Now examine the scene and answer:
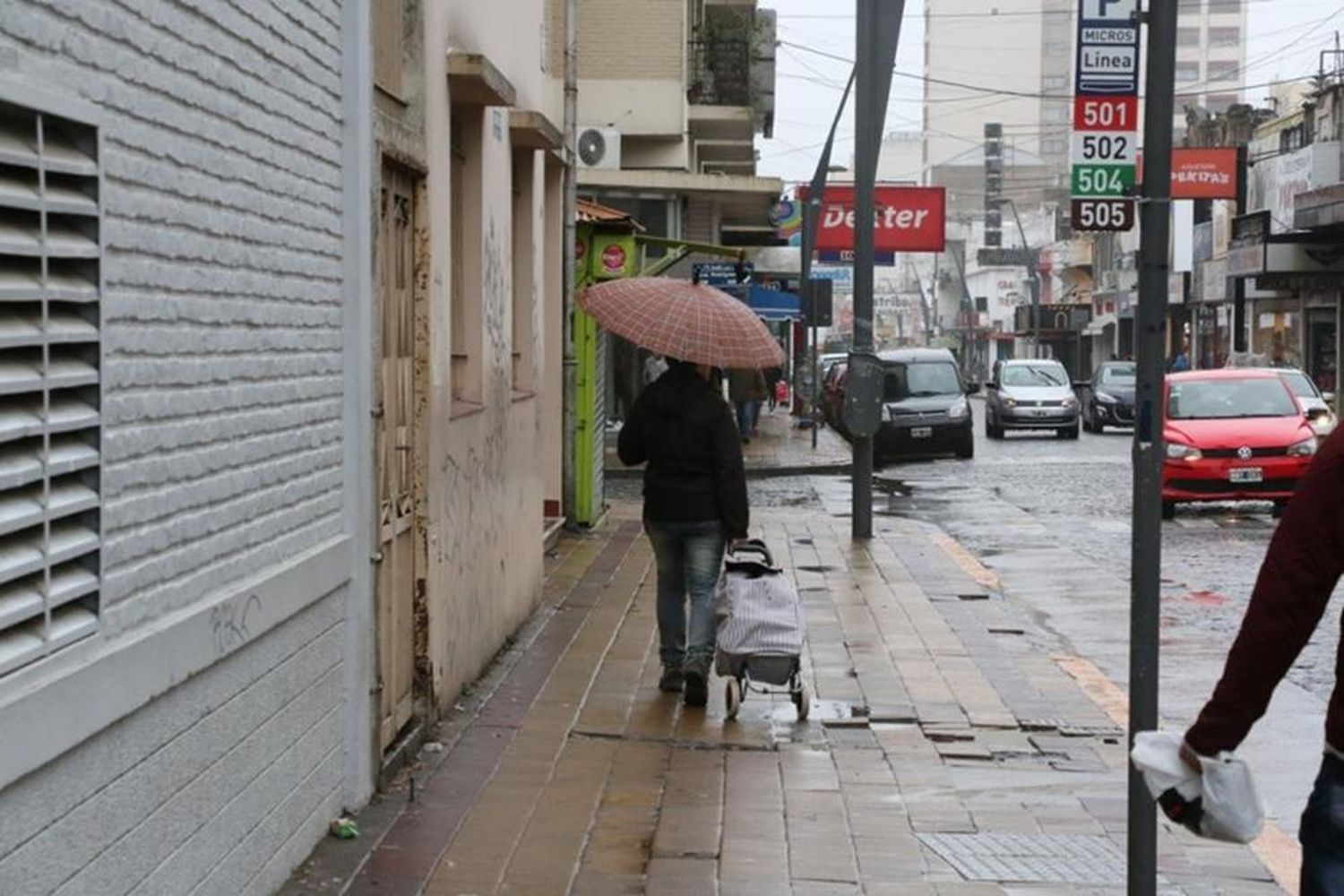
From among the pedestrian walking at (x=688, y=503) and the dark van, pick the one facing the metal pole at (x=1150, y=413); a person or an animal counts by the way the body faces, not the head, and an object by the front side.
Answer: the dark van

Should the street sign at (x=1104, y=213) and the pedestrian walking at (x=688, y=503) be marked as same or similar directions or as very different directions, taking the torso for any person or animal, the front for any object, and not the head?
very different directions

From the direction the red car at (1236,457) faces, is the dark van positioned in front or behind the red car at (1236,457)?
behind

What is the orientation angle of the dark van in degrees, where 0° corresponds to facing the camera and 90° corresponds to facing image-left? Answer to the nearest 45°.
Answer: approximately 0°

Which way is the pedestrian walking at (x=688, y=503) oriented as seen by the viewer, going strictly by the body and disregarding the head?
away from the camera

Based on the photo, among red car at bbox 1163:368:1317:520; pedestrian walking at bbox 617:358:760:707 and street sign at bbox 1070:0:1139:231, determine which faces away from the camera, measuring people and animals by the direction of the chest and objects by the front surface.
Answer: the pedestrian walking

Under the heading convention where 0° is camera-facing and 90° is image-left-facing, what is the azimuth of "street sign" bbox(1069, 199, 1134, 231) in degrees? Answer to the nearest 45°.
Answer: approximately 0°

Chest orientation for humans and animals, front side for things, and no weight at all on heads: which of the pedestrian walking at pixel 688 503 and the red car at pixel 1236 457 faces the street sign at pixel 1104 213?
the red car

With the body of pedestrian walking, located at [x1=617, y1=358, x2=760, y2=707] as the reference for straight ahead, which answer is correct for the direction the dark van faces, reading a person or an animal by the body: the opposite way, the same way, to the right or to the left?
the opposite way

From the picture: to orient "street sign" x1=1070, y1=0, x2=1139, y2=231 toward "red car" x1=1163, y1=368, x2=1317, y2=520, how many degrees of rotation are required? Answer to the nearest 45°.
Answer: approximately 180°
